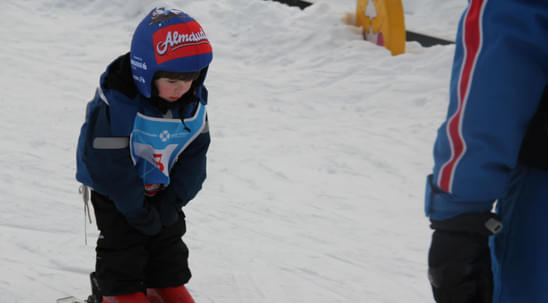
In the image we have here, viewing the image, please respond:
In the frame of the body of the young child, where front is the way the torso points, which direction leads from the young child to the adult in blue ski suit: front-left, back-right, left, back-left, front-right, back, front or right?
front

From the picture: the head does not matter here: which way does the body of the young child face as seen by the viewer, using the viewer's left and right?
facing the viewer and to the right of the viewer

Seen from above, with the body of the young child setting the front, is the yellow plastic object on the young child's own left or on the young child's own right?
on the young child's own left

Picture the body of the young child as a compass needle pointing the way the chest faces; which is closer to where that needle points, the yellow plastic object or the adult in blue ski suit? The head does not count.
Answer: the adult in blue ski suit

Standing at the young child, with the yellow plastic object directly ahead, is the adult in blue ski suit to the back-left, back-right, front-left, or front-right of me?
back-right
